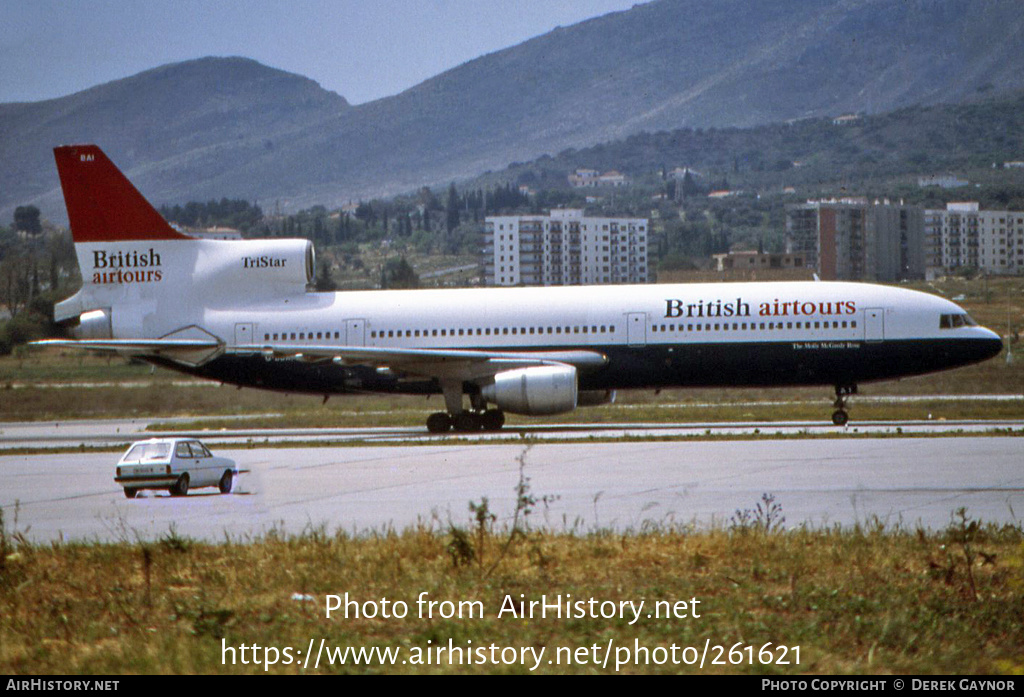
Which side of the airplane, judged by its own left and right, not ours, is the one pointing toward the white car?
right

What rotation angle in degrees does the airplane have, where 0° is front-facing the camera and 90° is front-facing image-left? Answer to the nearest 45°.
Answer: approximately 270°
